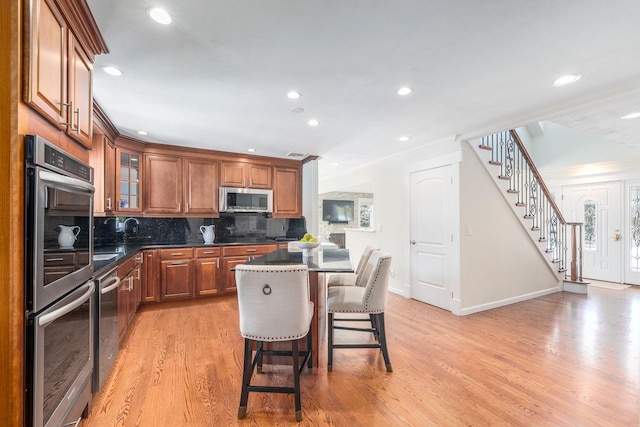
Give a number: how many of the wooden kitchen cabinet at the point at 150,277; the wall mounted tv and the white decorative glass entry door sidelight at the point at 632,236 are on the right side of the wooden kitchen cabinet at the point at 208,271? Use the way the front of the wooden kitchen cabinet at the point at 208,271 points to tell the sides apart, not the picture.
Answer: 1

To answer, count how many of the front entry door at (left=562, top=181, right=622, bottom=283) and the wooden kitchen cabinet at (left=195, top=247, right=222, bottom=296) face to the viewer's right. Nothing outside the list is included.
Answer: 0

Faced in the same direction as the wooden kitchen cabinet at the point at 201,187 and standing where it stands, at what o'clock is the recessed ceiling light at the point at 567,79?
The recessed ceiling light is roughly at 11 o'clock from the wooden kitchen cabinet.

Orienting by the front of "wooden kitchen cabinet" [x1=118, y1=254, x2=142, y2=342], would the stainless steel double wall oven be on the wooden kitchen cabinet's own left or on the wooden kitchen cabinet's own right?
on the wooden kitchen cabinet's own right

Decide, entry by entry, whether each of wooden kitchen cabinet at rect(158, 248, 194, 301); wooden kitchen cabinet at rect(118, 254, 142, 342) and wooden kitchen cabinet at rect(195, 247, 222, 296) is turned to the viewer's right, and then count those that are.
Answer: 1

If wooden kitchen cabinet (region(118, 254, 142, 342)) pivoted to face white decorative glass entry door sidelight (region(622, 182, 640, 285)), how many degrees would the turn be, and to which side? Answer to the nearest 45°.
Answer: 0° — it already faces it

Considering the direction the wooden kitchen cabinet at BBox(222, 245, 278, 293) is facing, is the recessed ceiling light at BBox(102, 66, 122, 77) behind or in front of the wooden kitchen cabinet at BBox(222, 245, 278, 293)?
in front

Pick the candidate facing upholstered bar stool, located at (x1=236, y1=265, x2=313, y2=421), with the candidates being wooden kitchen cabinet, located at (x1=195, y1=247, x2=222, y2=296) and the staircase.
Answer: the wooden kitchen cabinet

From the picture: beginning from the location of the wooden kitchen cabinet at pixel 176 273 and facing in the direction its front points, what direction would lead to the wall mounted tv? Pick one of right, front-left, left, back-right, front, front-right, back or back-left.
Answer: back-left

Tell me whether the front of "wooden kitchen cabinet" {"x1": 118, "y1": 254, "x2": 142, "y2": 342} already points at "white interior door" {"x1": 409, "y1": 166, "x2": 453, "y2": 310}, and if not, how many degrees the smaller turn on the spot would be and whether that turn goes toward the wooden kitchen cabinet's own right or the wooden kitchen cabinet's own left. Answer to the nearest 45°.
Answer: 0° — it already faces it

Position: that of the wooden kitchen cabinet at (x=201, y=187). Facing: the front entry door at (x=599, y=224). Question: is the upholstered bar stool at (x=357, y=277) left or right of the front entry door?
right

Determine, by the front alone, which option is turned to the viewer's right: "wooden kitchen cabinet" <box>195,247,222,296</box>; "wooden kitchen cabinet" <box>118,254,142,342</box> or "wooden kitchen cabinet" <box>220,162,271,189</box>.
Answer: "wooden kitchen cabinet" <box>118,254,142,342</box>
